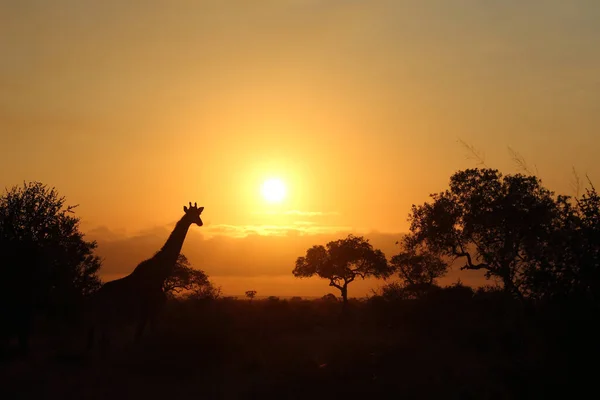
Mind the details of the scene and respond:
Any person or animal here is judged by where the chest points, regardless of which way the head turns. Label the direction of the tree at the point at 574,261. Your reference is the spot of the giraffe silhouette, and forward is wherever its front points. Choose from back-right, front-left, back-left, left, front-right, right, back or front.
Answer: front-right

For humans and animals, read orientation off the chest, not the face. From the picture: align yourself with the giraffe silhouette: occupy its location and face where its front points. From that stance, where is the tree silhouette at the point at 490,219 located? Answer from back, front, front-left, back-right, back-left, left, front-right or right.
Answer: front

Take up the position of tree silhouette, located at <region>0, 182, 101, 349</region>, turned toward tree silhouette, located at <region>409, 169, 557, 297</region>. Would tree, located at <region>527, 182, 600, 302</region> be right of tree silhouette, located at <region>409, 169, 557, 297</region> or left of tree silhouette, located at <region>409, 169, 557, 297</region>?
right

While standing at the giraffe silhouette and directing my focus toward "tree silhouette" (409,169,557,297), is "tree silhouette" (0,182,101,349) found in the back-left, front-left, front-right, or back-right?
back-left

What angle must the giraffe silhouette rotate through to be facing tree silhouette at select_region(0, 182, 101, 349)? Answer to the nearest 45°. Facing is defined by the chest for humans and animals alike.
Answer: approximately 135° to its left

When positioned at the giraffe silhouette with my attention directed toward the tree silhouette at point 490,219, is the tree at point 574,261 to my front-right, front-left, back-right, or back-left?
front-right

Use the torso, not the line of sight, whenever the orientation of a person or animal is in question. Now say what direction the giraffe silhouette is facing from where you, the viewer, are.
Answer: facing to the right of the viewer

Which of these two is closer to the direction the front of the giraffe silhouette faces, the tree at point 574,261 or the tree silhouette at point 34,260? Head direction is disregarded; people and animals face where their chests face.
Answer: the tree
